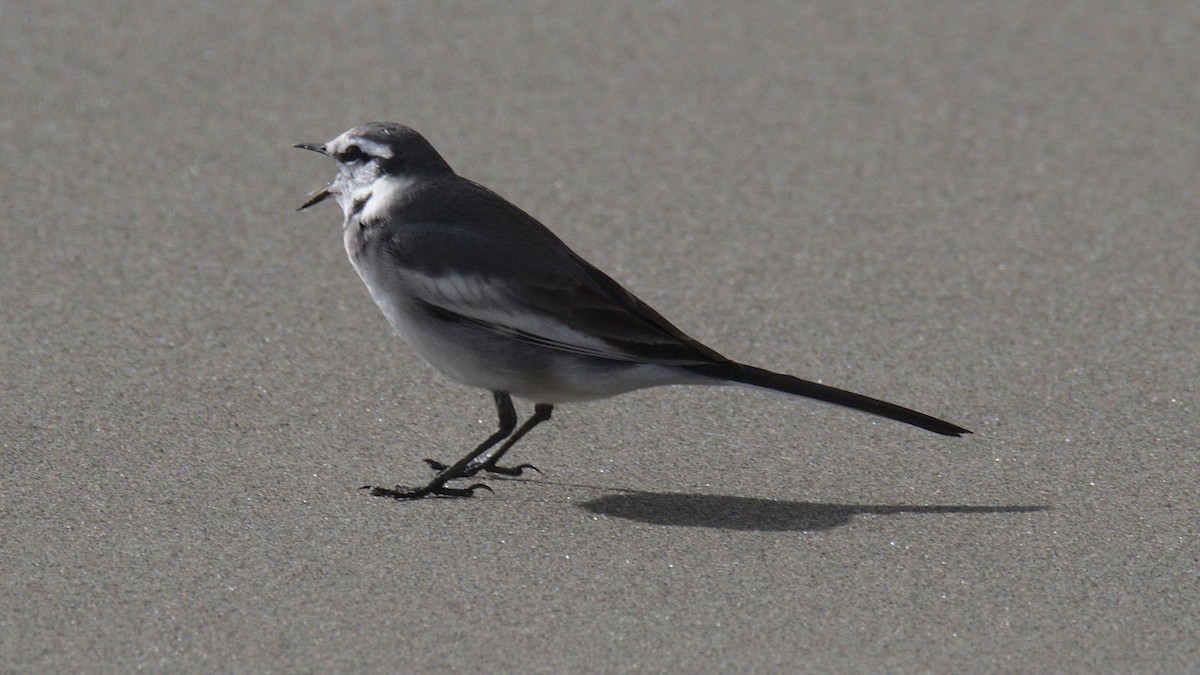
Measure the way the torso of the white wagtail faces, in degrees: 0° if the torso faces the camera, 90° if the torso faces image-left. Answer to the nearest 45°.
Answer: approximately 90°
